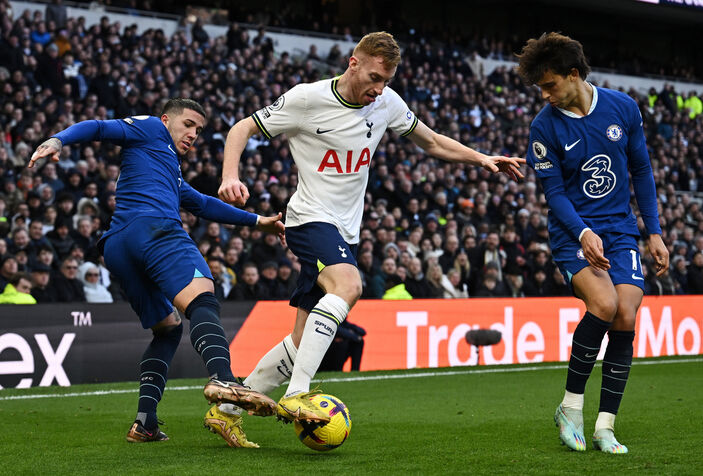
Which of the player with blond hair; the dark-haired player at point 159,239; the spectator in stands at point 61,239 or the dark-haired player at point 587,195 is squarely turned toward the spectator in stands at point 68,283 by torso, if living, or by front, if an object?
the spectator in stands at point 61,239

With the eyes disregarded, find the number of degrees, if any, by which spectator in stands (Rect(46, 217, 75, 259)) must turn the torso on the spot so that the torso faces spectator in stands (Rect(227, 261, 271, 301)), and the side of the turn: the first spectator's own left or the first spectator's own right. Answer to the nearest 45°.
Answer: approximately 90° to the first spectator's own left

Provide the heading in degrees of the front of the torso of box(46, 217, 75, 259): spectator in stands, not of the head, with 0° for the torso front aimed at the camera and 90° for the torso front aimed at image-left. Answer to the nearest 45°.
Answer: approximately 0°

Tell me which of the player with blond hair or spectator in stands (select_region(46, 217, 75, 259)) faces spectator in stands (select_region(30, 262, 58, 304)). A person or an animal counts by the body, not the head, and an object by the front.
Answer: spectator in stands (select_region(46, 217, 75, 259))

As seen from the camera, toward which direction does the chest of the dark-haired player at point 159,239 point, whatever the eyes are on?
to the viewer's right

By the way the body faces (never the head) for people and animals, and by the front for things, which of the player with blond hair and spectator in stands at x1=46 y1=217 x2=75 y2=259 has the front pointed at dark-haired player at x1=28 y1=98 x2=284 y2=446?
the spectator in stands

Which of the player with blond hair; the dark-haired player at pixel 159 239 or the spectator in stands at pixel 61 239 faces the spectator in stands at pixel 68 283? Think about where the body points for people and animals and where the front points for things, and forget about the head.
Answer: the spectator in stands at pixel 61 239

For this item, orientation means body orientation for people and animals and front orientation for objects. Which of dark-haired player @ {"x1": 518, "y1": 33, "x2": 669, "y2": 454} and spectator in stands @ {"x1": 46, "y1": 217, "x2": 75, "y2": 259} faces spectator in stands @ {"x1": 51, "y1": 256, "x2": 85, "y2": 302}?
spectator in stands @ {"x1": 46, "y1": 217, "x2": 75, "y2": 259}
